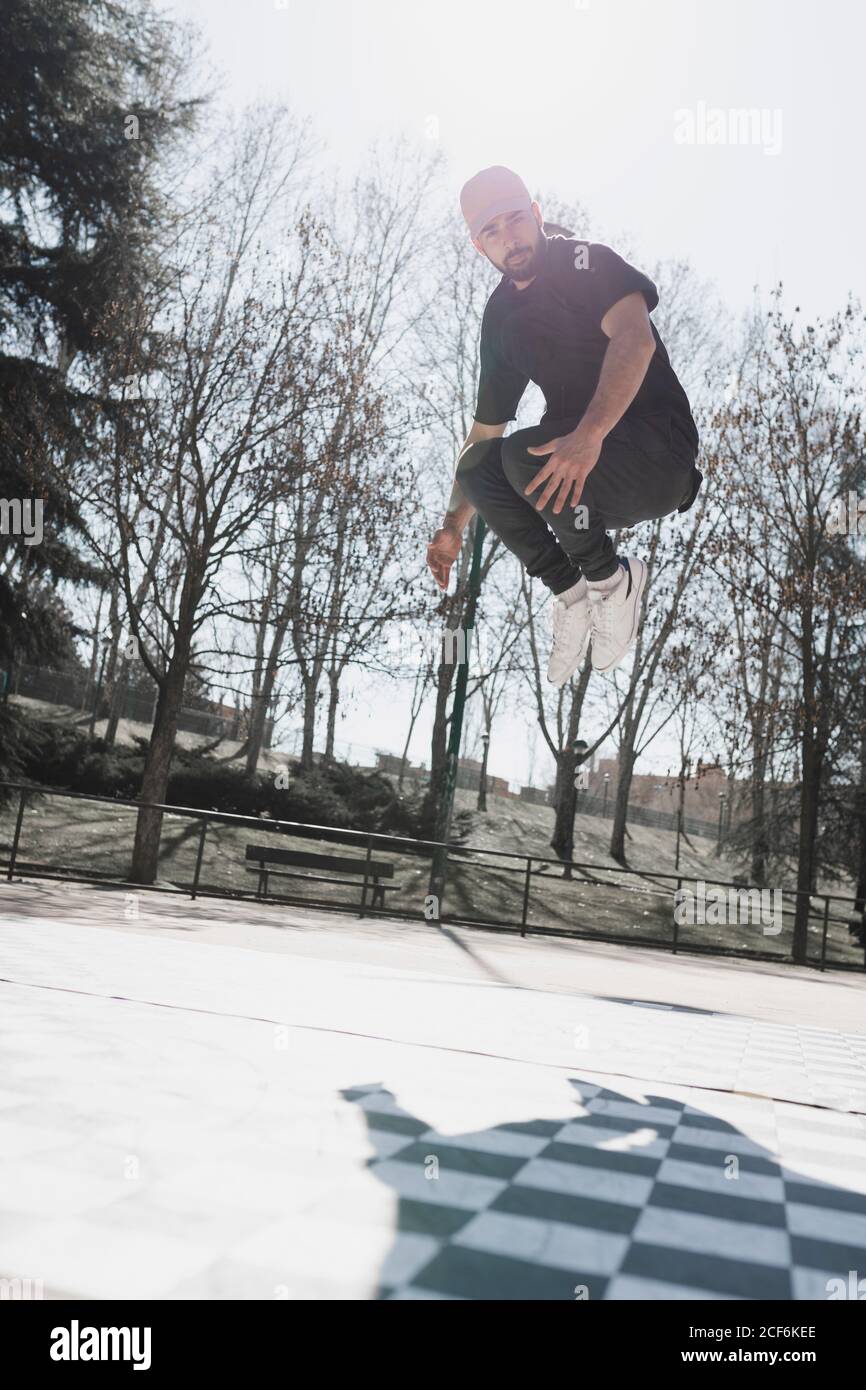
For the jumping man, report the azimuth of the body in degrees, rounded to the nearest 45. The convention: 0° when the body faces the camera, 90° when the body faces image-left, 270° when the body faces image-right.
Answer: approximately 45°

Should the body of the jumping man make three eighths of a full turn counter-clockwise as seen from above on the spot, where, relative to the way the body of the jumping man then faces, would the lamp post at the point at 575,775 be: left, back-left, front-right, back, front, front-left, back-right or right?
left

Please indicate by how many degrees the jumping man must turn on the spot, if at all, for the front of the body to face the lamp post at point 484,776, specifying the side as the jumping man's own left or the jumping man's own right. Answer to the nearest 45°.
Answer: approximately 135° to the jumping man's own right
